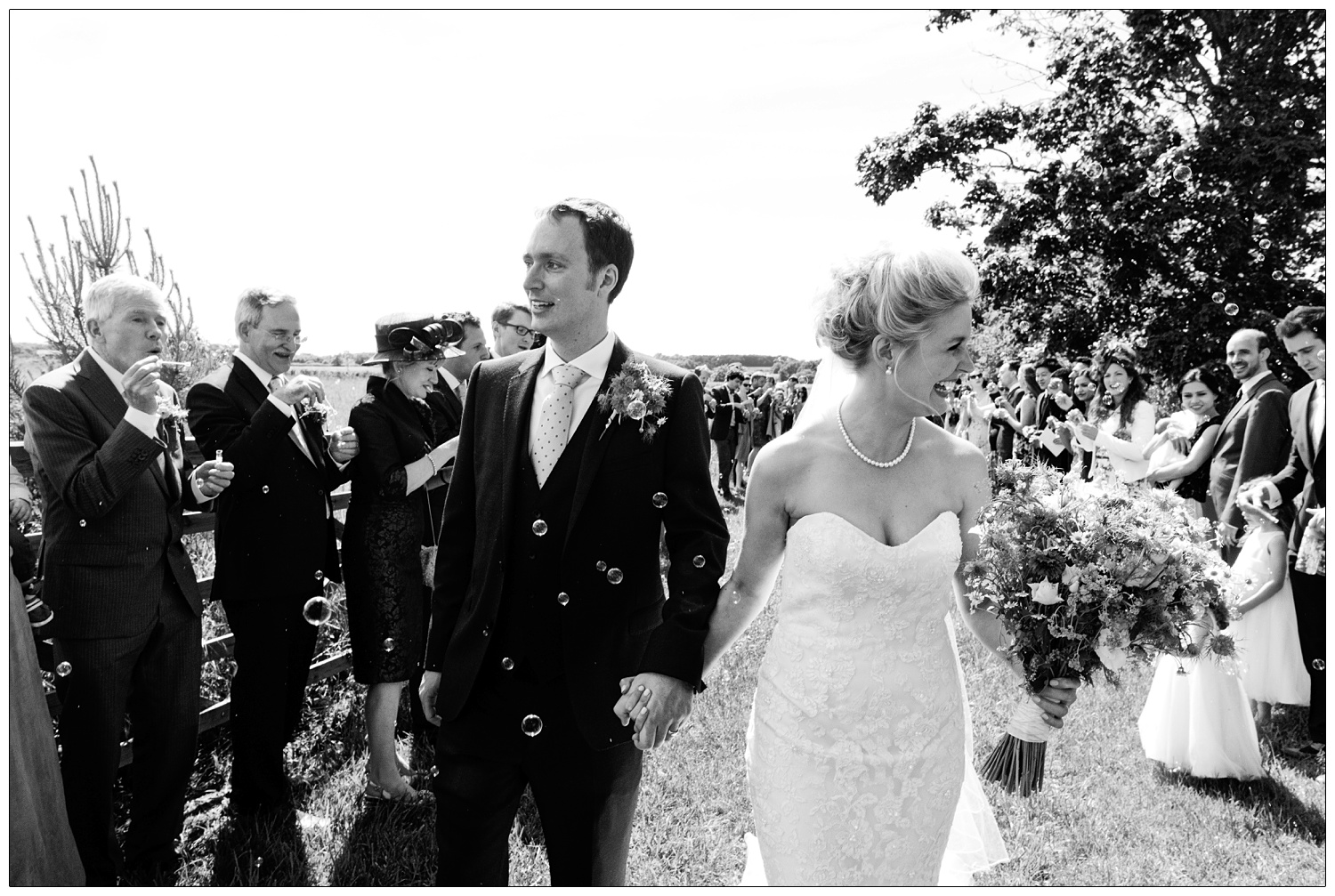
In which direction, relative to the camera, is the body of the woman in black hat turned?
to the viewer's right

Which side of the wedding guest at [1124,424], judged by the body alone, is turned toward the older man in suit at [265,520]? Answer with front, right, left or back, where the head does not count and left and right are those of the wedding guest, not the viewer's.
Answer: front

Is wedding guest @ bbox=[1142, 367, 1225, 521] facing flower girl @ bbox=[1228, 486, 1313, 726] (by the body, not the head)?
no

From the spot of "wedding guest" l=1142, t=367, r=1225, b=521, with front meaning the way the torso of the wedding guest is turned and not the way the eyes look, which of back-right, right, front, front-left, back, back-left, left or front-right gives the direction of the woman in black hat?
front

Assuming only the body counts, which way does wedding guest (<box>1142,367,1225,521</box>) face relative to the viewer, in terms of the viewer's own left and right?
facing the viewer and to the left of the viewer

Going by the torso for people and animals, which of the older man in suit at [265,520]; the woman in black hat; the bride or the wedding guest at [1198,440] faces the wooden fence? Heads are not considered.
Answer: the wedding guest

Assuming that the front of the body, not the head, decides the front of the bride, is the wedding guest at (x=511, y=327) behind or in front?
behind

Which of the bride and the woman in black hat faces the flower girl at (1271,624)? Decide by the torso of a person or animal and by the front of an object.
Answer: the woman in black hat

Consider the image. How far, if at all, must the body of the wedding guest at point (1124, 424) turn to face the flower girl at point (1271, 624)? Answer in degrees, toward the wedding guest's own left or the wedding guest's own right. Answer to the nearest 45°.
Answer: approximately 45° to the wedding guest's own left

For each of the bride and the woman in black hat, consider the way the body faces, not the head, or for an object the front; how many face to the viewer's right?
1

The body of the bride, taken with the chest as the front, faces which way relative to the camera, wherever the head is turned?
toward the camera

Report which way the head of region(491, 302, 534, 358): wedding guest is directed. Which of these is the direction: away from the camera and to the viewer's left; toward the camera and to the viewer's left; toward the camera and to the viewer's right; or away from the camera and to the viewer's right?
toward the camera and to the viewer's right

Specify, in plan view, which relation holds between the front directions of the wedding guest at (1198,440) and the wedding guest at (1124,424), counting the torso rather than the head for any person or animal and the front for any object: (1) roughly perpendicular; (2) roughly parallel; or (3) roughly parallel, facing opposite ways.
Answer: roughly parallel

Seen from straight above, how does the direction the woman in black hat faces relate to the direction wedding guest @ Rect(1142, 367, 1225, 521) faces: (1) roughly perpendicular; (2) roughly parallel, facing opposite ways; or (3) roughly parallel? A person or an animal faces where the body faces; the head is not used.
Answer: roughly parallel, facing opposite ways

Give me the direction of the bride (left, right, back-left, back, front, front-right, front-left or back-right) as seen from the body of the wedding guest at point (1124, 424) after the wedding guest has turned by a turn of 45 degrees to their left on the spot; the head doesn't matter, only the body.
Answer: front

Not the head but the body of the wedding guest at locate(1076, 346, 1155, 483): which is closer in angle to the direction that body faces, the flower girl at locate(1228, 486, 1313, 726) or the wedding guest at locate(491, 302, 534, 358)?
the wedding guest

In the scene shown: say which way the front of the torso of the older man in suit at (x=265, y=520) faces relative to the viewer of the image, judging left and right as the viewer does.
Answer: facing the viewer and to the right of the viewer

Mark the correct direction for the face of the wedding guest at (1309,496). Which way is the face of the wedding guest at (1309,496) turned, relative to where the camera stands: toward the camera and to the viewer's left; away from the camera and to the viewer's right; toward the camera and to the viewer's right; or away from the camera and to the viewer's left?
toward the camera and to the viewer's left

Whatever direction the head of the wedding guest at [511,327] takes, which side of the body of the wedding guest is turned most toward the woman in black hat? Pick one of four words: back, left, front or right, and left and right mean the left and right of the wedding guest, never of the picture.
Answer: right
